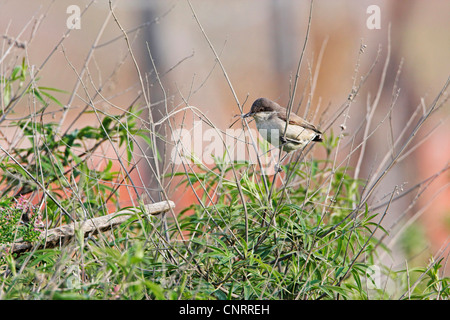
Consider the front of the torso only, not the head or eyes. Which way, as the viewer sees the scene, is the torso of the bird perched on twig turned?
to the viewer's left

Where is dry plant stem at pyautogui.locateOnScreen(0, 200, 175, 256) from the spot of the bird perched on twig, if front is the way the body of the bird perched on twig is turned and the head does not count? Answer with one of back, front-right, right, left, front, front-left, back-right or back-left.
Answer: front-left
